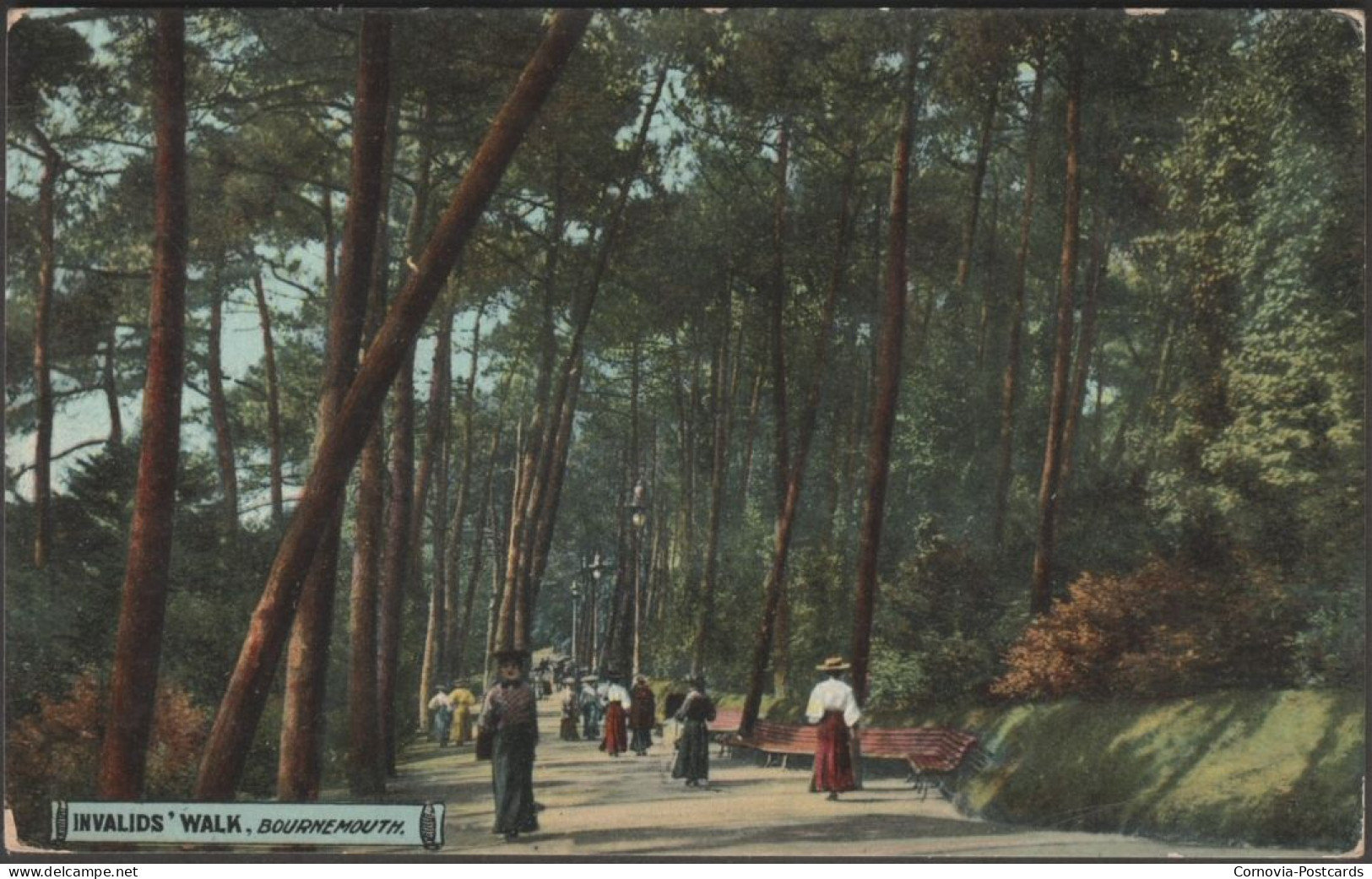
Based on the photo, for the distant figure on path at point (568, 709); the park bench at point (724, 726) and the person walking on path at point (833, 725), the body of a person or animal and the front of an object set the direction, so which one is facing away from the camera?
the person walking on path

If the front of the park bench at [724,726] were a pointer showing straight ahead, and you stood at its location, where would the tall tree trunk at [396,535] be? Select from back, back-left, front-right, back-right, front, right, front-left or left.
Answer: front-right

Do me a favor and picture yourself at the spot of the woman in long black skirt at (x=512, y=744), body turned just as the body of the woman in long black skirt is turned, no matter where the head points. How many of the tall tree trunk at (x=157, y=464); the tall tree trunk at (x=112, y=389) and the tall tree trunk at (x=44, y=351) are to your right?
3

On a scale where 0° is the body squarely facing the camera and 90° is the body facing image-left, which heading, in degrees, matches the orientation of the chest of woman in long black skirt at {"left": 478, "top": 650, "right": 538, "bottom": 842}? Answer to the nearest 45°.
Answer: approximately 0°

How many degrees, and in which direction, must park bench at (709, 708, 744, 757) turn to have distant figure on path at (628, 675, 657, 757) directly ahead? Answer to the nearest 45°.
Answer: approximately 90° to its right

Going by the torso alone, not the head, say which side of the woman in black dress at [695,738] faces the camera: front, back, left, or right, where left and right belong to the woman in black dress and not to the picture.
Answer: back

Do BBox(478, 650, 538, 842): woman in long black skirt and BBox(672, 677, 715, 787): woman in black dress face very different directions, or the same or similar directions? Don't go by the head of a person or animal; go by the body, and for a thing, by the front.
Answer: very different directions

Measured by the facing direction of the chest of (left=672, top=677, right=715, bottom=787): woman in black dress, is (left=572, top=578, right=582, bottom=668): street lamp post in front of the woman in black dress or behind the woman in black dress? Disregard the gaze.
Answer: in front

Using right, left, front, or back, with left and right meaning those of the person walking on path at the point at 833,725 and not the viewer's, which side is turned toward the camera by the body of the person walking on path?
back
